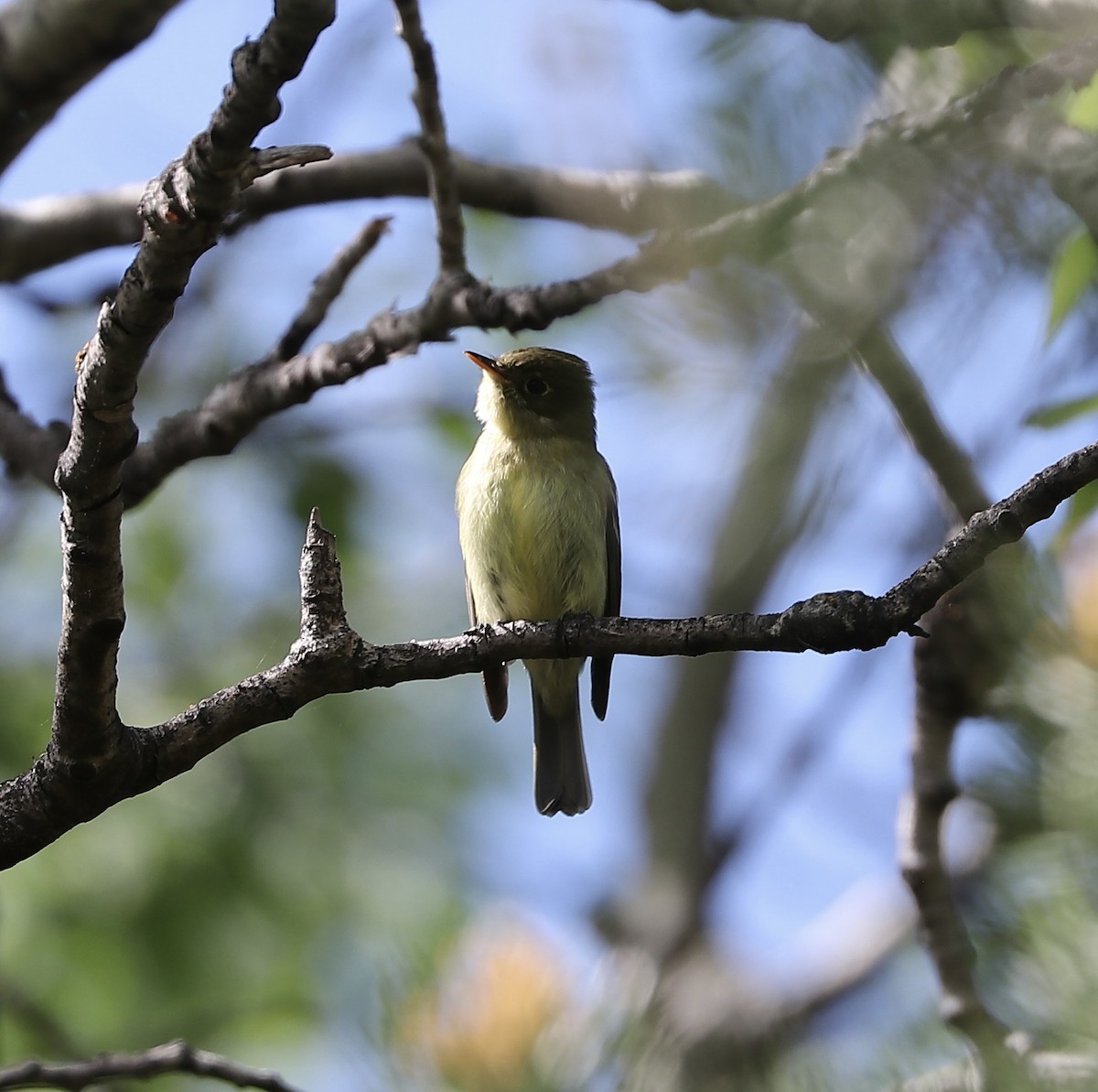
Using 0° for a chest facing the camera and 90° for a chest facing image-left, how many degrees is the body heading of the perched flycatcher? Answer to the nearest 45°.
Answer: approximately 0°
